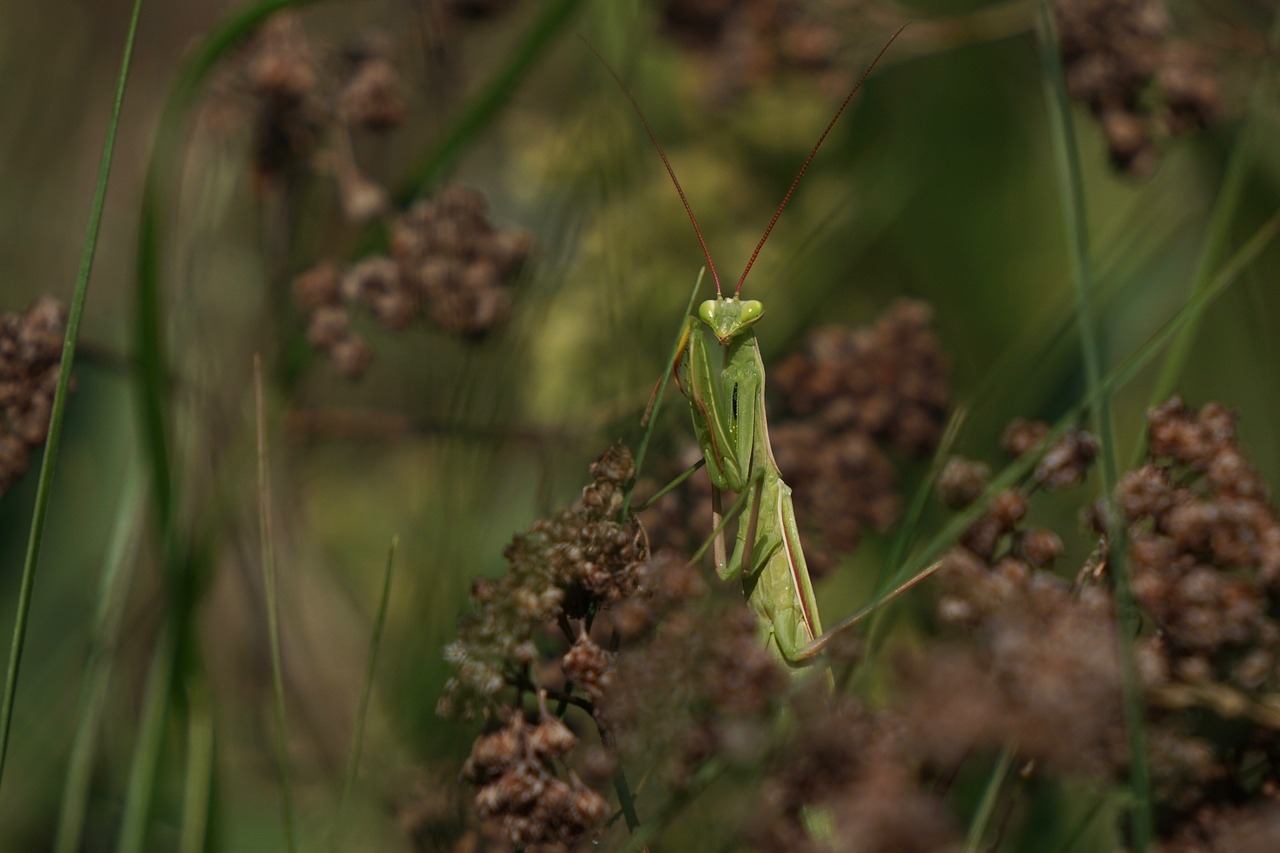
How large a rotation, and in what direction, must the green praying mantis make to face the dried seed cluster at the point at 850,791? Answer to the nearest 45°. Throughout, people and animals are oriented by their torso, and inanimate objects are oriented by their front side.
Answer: approximately 45° to its left

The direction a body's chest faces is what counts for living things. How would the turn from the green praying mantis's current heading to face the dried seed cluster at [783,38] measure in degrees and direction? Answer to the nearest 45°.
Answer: approximately 135° to its right

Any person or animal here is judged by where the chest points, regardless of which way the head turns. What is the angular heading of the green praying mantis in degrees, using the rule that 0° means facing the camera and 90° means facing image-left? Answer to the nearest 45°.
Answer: approximately 45°
